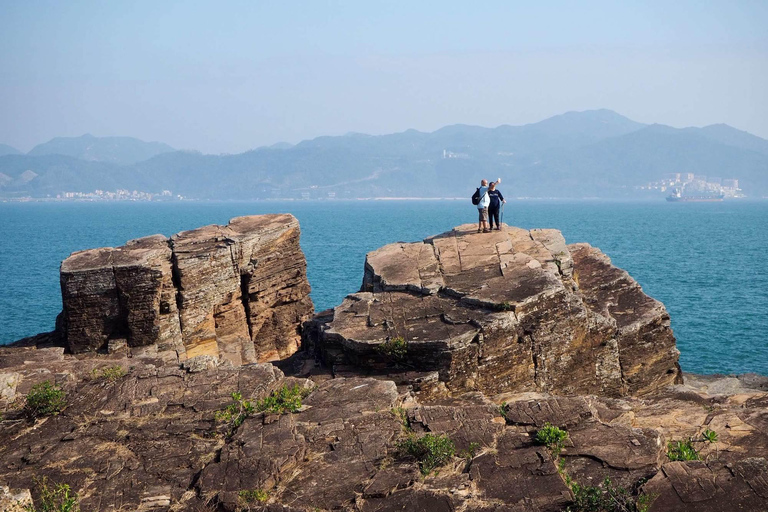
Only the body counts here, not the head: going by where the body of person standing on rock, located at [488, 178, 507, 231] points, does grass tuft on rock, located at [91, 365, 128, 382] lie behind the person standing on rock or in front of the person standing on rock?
in front

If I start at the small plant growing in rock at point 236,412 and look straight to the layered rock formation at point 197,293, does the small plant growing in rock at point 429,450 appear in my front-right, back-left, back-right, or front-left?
back-right

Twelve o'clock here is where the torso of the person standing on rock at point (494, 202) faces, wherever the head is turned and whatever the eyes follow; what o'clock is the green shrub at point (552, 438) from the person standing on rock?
The green shrub is roughly at 12 o'clock from the person standing on rock.

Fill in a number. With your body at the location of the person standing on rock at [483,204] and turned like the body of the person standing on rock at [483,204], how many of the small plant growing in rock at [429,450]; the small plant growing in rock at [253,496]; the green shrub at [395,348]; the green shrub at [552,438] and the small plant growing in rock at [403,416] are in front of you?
5

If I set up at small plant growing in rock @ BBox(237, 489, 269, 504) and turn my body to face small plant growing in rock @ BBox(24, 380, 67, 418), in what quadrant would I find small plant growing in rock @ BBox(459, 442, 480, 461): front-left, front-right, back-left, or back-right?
back-right
